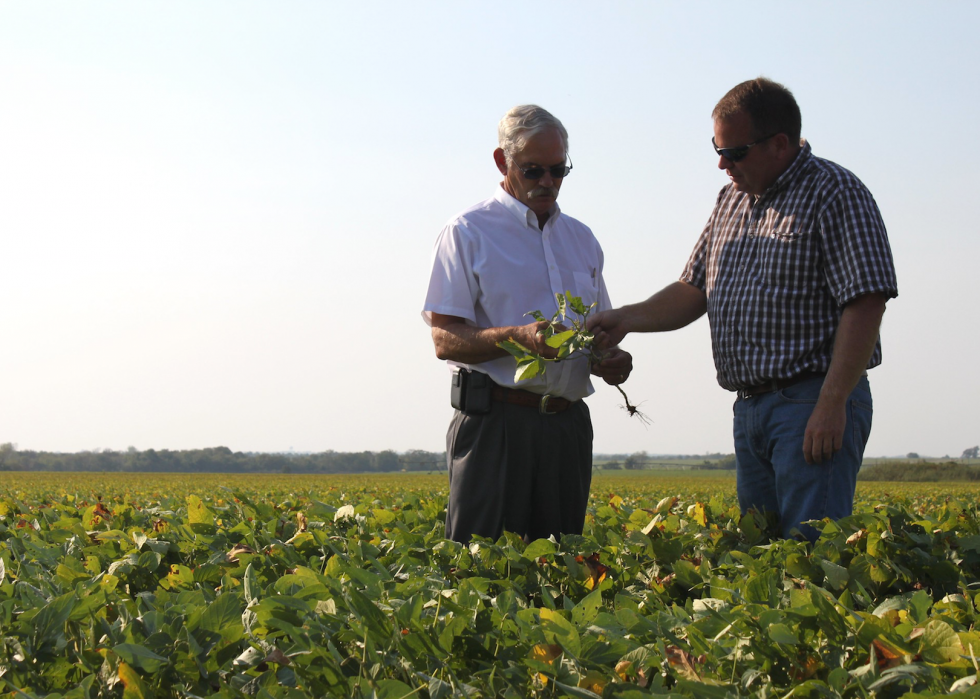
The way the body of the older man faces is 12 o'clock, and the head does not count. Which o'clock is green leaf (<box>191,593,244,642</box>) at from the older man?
The green leaf is roughly at 2 o'clock from the older man.

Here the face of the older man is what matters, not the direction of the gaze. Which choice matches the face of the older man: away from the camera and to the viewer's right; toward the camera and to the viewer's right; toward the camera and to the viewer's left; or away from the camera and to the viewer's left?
toward the camera and to the viewer's right

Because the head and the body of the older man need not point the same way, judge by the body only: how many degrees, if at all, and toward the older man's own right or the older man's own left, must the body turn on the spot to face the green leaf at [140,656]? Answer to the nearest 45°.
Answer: approximately 45° to the older man's own right

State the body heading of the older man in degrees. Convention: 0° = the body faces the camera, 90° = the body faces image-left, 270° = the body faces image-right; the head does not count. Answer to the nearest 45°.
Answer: approximately 315°

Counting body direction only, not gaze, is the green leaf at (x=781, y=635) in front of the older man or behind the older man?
in front

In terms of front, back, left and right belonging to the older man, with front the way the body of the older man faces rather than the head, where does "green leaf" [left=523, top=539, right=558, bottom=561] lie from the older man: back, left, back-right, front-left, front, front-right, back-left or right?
front-right

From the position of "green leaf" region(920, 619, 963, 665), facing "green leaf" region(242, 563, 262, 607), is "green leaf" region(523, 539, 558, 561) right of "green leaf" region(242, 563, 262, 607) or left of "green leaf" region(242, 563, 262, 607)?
right
